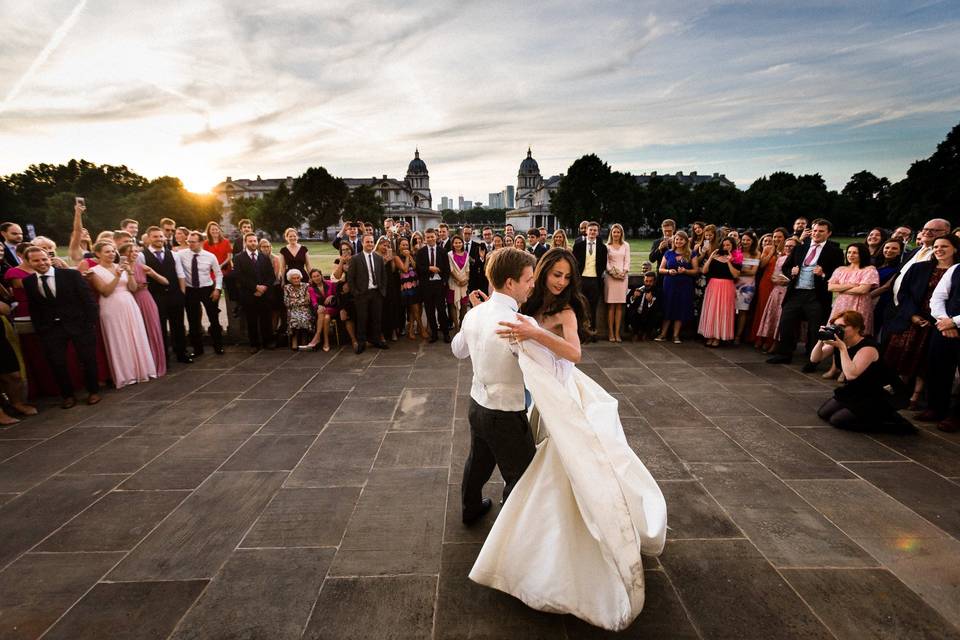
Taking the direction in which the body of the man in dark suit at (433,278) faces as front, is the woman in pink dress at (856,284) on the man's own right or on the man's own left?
on the man's own left

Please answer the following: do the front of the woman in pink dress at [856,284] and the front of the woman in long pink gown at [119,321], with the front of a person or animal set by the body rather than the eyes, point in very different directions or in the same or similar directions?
very different directions

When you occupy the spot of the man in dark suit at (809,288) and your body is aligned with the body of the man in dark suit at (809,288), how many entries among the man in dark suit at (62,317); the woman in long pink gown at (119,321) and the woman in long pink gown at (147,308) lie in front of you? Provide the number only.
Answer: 3

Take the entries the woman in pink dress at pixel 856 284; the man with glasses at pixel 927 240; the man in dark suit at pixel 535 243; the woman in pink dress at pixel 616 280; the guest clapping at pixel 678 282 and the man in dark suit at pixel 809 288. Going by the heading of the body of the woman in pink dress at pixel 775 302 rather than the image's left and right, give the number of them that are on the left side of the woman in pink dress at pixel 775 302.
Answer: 3

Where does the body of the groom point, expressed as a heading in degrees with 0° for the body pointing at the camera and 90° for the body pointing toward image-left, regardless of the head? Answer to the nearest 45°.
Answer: approximately 225°

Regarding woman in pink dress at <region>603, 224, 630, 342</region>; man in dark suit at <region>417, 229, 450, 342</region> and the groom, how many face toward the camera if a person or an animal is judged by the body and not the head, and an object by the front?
2

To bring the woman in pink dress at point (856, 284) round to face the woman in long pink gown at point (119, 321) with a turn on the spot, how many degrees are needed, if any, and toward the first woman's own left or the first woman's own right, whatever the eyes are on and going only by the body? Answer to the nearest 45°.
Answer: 0° — they already face them

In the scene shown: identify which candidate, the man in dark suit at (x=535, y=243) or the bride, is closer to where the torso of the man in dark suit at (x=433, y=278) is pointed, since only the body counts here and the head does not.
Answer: the bride

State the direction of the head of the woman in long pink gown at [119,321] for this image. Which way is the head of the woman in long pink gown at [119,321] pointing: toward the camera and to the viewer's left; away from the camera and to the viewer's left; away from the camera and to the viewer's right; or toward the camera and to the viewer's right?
toward the camera and to the viewer's right
